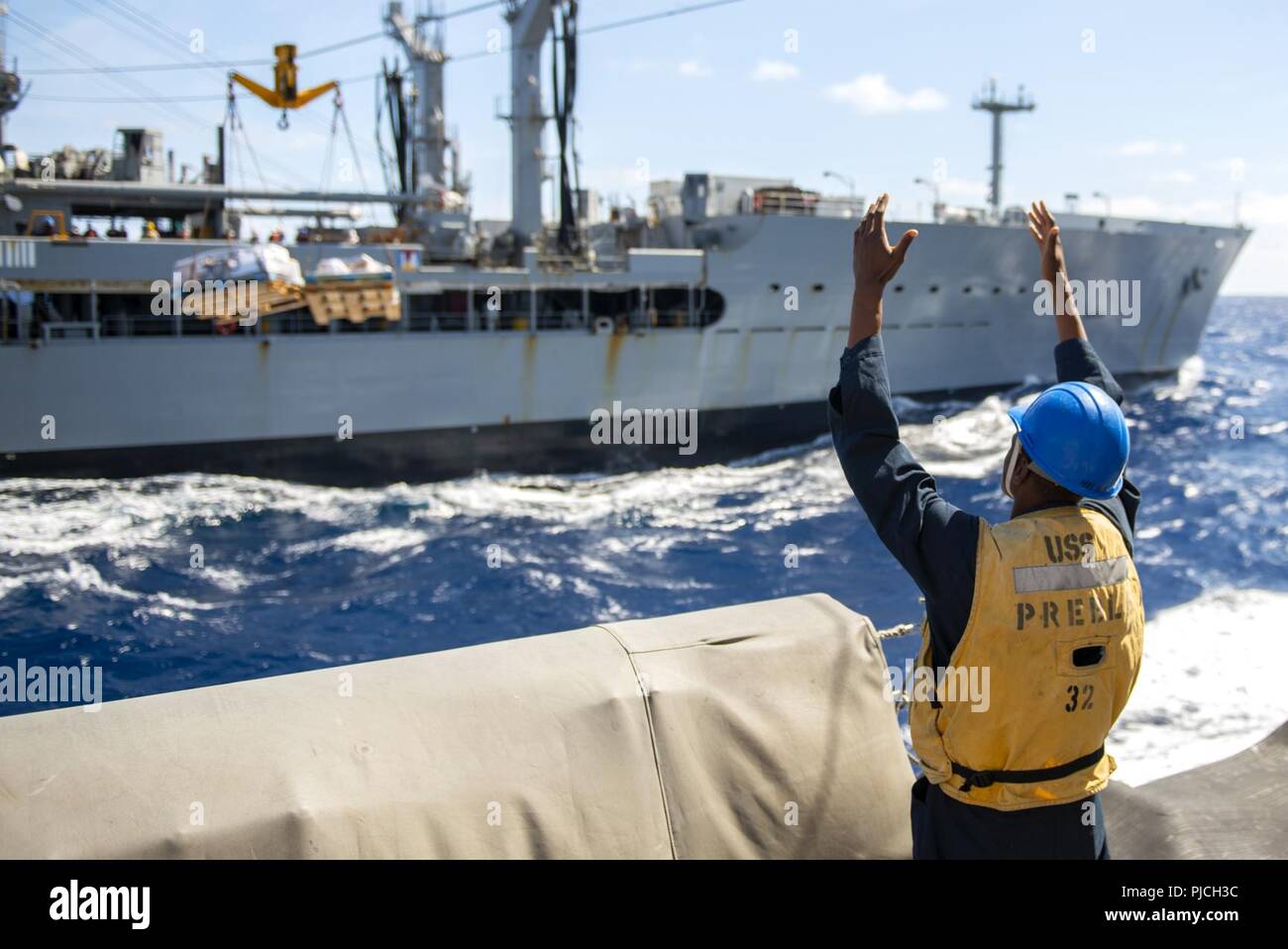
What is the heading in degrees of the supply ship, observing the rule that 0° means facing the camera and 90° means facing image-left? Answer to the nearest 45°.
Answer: approximately 225°
